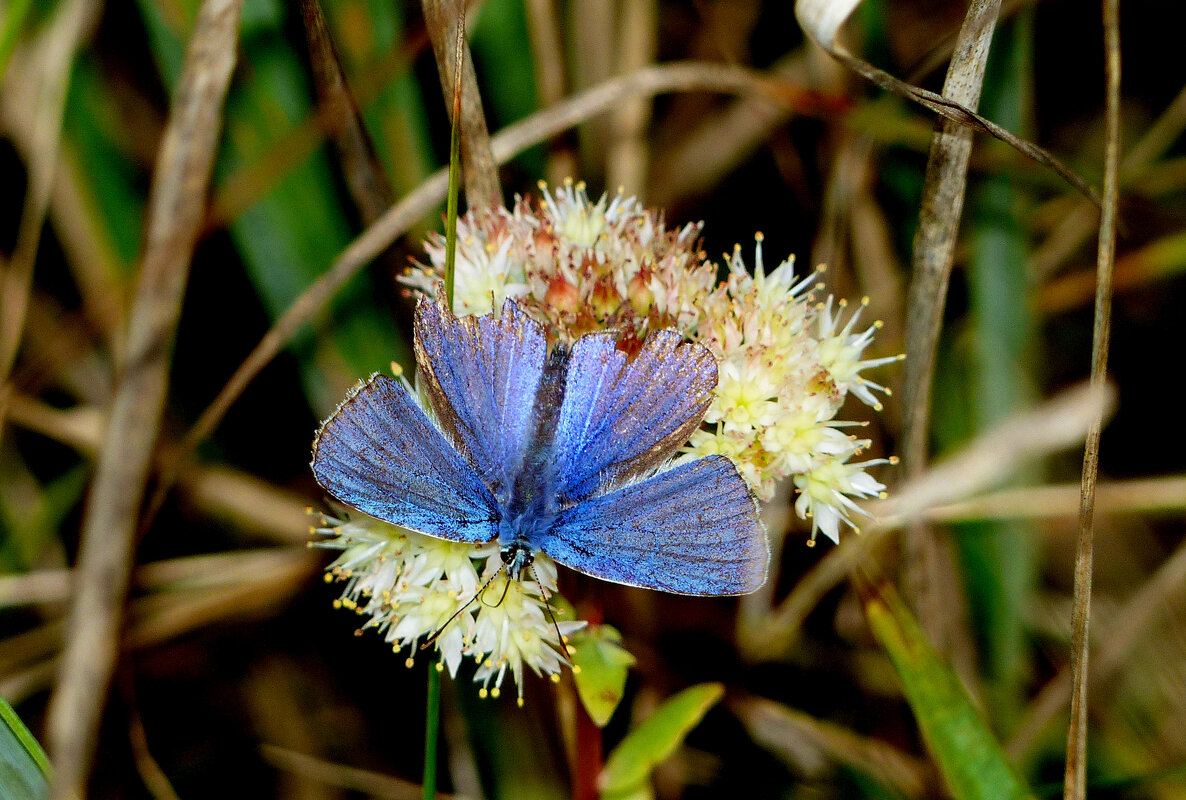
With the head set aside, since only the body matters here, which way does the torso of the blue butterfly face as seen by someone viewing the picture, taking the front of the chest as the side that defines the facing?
toward the camera

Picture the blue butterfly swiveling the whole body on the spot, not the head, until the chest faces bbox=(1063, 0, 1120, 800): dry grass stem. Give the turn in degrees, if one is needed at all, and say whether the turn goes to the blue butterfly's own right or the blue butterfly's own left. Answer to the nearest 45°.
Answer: approximately 90° to the blue butterfly's own left

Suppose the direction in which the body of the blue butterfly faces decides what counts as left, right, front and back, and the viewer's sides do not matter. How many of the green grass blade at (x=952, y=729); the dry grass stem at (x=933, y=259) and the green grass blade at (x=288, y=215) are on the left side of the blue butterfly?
2

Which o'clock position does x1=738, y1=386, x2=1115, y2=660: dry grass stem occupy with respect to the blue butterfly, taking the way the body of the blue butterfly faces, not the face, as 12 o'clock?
The dry grass stem is roughly at 8 o'clock from the blue butterfly.

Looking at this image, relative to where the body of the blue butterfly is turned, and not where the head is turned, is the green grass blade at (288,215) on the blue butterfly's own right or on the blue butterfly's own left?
on the blue butterfly's own right

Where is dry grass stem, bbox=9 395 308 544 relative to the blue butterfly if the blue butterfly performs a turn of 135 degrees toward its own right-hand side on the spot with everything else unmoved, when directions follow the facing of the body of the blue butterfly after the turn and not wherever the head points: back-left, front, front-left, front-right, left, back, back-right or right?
front

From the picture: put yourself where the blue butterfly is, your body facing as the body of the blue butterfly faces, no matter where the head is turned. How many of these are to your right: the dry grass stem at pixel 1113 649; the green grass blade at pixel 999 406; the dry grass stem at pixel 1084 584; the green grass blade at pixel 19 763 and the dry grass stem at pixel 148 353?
2

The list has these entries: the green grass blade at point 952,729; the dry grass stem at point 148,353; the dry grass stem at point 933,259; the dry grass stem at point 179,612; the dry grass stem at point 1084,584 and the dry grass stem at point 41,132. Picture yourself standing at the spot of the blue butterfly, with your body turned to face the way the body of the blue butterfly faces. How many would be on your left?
3

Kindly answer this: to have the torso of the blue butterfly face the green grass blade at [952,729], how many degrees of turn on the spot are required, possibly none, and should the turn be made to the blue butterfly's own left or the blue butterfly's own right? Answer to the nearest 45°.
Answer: approximately 90° to the blue butterfly's own left
